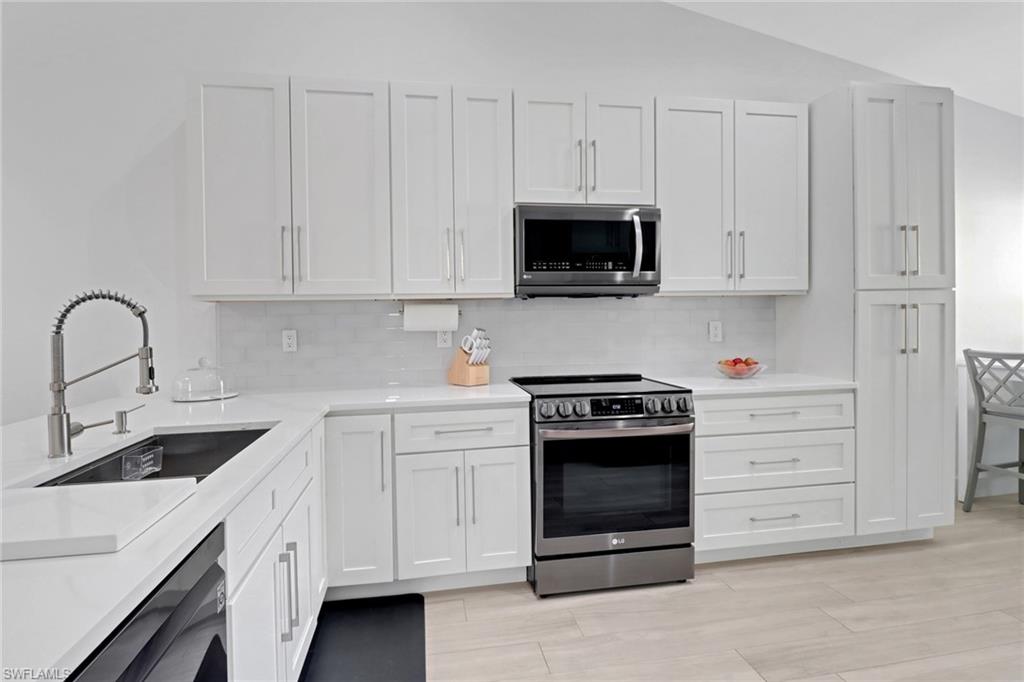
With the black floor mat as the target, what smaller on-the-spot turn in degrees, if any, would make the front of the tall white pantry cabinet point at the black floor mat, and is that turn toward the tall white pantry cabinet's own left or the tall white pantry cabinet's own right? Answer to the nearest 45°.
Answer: approximately 90° to the tall white pantry cabinet's own right

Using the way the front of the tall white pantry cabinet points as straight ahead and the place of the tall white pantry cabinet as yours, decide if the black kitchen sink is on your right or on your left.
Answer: on your right

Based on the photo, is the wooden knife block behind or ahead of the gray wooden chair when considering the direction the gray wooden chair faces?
behind

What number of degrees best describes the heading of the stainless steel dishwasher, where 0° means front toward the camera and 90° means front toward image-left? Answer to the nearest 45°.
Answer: approximately 315°

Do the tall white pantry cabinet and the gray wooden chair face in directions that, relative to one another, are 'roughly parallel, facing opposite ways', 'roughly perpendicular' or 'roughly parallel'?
roughly perpendicular

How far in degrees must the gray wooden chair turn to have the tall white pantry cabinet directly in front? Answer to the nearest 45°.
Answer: approximately 135° to its right

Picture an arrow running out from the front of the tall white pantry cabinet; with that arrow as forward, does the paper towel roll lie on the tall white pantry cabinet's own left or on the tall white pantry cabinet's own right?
on the tall white pantry cabinet's own right

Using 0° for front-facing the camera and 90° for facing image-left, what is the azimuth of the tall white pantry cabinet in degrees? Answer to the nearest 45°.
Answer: approximately 315°

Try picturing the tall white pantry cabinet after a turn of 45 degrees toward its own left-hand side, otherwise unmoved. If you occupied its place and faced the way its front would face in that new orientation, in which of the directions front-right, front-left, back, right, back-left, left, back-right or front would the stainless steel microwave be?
back-right

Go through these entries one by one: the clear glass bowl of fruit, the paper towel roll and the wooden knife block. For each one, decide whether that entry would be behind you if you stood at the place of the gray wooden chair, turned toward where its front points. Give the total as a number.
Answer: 3

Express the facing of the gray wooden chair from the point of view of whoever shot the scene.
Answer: facing away from the viewer and to the right of the viewer
